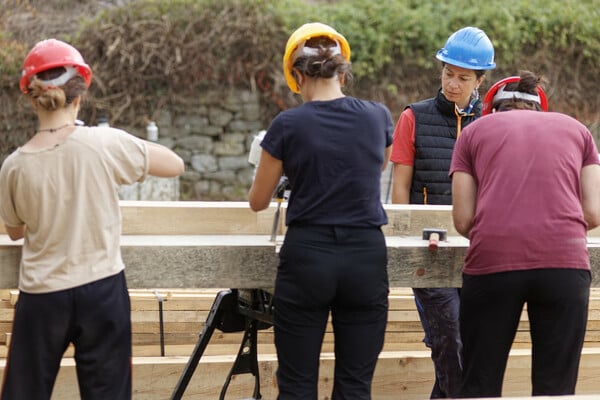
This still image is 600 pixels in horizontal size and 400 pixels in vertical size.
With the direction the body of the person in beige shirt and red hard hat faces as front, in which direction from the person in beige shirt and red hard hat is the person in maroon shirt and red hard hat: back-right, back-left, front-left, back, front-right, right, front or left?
right

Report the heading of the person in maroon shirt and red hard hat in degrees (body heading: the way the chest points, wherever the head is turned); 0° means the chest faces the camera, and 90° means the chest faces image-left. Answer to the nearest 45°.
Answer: approximately 180°

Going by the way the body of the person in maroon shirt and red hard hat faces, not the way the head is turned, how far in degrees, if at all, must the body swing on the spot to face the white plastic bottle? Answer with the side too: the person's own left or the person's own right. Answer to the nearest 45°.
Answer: approximately 45° to the person's own left

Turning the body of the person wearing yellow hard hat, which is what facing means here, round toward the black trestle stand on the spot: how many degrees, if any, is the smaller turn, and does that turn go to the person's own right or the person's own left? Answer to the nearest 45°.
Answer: approximately 45° to the person's own left

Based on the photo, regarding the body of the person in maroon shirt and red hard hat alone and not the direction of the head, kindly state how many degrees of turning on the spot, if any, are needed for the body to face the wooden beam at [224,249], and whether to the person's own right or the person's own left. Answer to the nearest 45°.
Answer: approximately 90° to the person's own left

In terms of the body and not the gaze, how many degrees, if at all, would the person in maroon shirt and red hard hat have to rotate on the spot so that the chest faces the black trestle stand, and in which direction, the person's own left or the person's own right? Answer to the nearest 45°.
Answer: approximately 90° to the person's own left

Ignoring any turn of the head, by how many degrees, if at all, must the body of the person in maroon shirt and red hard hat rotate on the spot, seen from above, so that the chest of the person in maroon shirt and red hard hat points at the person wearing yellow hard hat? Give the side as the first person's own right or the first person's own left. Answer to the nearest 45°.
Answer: approximately 135° to the first person's own left

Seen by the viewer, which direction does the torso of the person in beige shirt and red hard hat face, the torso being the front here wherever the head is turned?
away from the camera

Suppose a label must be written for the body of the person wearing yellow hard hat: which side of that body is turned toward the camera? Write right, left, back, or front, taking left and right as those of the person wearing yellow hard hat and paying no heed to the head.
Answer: back

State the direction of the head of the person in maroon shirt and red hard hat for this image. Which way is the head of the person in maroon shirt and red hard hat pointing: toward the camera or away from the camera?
away from the camera

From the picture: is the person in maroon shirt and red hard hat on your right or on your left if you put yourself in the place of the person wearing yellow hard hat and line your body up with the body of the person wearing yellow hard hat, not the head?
on your right
